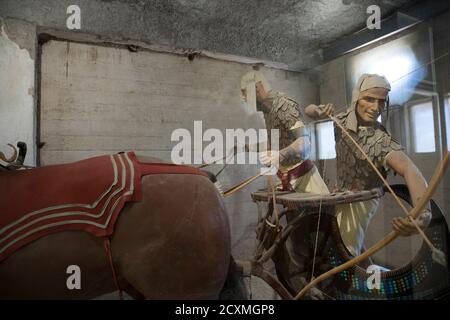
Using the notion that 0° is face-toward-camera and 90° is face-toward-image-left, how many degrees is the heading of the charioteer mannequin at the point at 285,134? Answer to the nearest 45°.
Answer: approximately 90°
